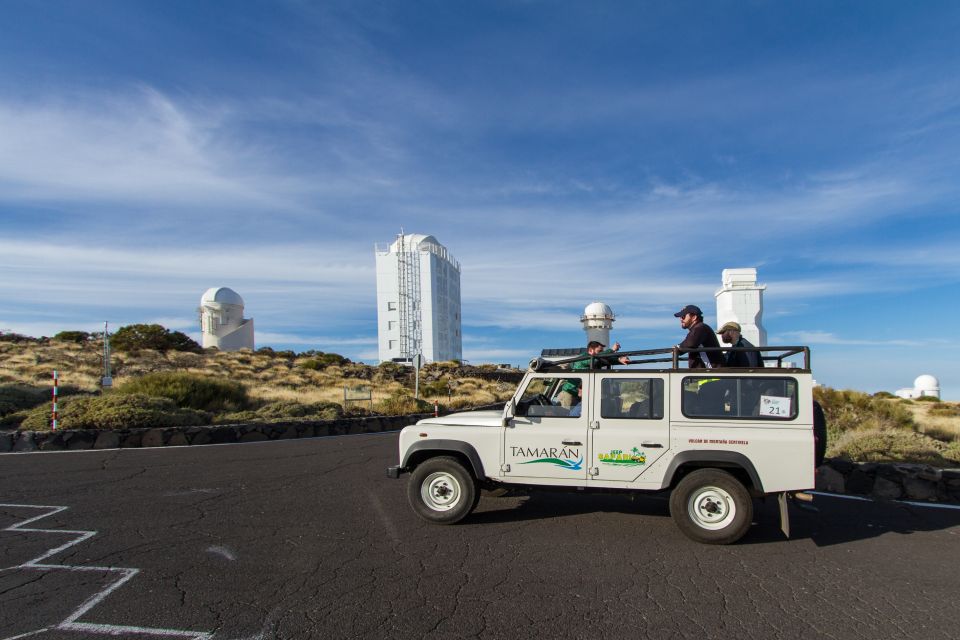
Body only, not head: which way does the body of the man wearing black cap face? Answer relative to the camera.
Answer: to the viewer's left

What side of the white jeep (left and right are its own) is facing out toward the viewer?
left

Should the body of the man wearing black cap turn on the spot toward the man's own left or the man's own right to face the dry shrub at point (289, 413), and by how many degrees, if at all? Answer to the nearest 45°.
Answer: approximately 45° to the man's own right

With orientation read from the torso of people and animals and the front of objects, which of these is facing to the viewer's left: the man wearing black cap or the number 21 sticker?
the man wearing black cap

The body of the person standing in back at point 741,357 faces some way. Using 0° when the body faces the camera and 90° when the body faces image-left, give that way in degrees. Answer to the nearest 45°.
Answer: approximately 90°

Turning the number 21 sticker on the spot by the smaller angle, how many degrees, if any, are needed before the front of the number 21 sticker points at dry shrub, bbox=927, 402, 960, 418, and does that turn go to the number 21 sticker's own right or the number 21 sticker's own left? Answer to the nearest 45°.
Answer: approximately 180°

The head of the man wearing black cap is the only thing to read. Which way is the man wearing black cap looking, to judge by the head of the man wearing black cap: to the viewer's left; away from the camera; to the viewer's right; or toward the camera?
to the viewer's left

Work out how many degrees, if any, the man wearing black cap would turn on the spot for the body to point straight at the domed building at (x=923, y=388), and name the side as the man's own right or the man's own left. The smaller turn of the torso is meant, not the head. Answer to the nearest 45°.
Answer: approximately 90° to the man's own right

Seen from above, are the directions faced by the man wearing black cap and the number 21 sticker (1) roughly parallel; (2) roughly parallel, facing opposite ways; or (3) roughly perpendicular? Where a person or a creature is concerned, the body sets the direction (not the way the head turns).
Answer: roughly perpendicular

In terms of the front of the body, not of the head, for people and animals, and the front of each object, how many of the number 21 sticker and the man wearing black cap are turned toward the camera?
1

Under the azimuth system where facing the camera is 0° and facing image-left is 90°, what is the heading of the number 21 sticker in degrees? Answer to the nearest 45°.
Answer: approximately 0°
